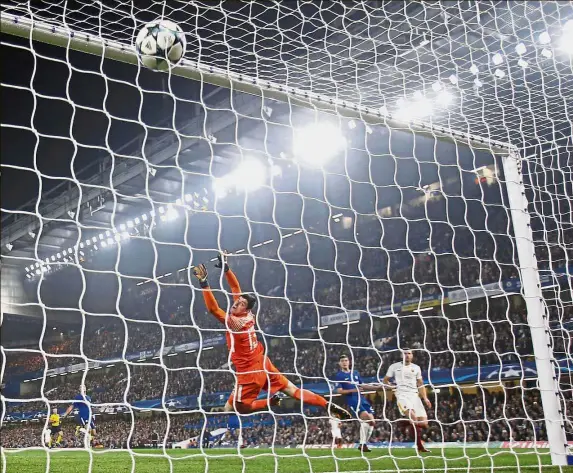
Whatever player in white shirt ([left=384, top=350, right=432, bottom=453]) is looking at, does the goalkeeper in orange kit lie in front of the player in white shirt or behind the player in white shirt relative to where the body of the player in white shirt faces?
in front

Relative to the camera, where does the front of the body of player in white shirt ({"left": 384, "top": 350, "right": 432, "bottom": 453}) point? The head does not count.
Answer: toward the camera

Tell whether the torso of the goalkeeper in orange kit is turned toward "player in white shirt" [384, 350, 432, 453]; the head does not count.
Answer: no
